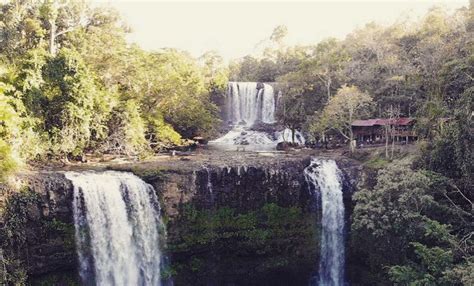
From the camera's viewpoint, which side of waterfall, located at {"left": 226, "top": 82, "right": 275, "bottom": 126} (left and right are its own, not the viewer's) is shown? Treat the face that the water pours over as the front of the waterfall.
front

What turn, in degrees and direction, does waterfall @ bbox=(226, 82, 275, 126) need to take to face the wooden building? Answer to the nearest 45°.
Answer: approximately 45° to its left

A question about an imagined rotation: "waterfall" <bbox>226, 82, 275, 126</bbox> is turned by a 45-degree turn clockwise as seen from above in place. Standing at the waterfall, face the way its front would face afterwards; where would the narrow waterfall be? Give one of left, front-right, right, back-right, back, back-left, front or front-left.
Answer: front-left
